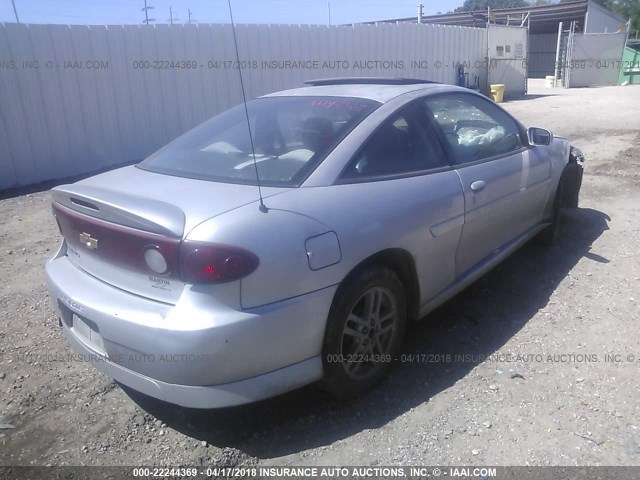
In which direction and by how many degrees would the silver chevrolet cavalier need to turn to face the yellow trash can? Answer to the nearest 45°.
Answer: approximately 45° to its left

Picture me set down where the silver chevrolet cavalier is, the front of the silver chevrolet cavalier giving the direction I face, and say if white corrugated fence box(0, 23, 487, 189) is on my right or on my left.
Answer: on my left

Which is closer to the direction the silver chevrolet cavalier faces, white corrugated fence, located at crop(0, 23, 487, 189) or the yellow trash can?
the yellow trash can

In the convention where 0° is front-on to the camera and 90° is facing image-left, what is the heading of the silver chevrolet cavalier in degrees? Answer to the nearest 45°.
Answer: approximately 225°
